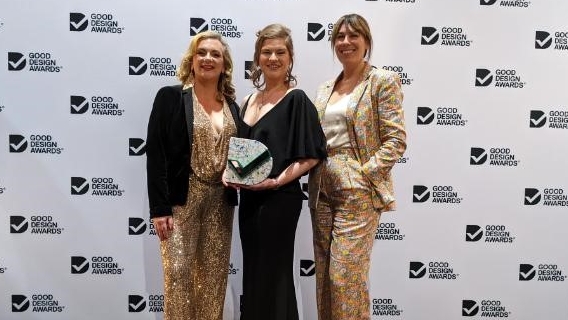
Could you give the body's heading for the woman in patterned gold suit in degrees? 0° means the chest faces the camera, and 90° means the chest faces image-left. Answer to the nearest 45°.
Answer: approximately 45°
